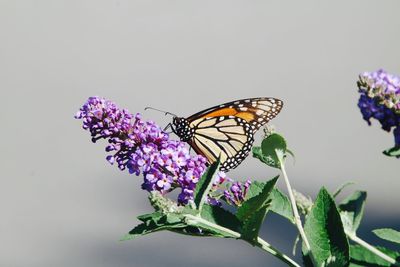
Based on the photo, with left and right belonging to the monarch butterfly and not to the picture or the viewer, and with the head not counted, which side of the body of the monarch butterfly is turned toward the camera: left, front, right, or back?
left
